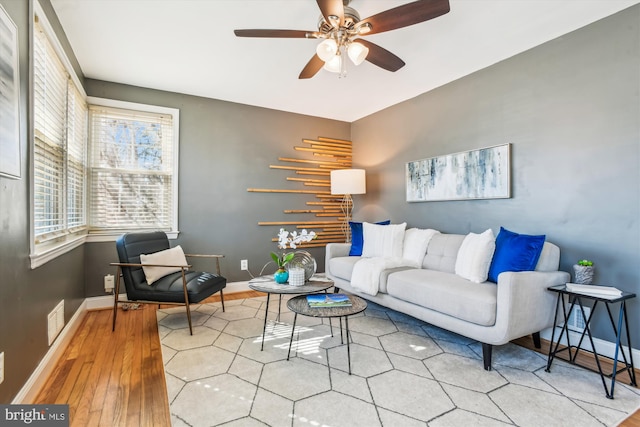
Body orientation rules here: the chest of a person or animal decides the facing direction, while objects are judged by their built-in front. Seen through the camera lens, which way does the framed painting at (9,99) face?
facing to the right of the viewer

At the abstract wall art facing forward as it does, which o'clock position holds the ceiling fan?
The ceiling fan is roughly at 11 o'clock from the abstract wall art.

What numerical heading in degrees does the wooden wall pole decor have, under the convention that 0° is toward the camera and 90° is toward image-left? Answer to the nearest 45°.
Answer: approximately 315°
